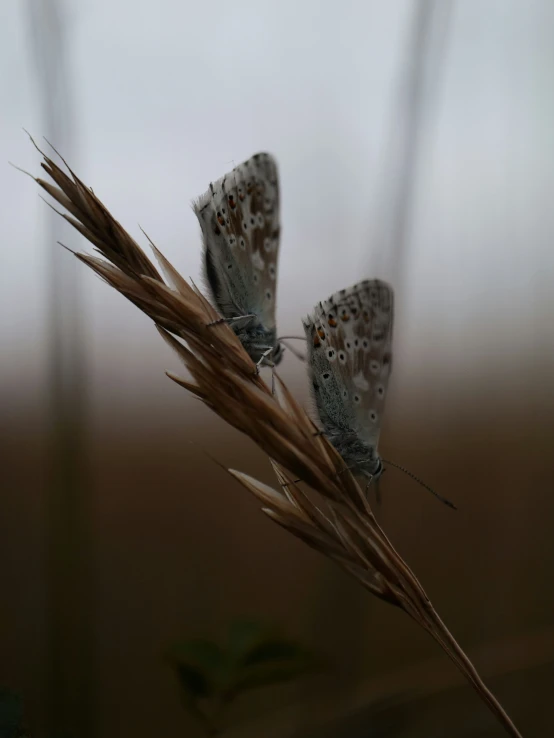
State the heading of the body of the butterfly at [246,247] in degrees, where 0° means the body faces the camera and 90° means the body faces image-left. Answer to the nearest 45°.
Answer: approximately 270°

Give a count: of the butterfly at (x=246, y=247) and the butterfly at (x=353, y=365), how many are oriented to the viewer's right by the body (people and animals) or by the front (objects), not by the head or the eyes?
2

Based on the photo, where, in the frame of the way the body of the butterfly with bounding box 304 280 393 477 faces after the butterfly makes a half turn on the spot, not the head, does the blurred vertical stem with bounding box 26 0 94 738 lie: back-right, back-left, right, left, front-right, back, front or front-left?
front-right

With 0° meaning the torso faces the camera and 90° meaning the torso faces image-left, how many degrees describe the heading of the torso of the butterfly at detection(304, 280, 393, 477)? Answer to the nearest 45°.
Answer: approximately 270°
